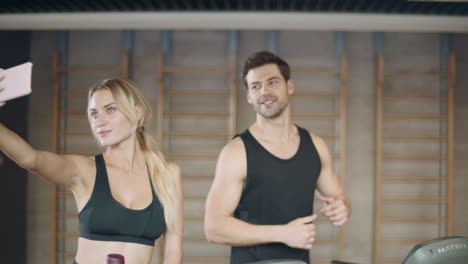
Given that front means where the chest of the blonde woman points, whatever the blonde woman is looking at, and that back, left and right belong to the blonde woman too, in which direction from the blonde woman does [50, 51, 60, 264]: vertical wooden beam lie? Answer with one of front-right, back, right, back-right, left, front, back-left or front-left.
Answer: back

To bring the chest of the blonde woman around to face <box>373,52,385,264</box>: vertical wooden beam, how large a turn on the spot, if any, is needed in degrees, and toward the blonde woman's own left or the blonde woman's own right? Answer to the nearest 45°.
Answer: approximately 135° to the blonde woman's own left

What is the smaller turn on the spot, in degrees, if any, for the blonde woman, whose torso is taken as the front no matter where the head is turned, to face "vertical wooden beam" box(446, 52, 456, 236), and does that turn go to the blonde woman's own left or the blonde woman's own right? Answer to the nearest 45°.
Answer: approximately 135° to the blonde woman's own left

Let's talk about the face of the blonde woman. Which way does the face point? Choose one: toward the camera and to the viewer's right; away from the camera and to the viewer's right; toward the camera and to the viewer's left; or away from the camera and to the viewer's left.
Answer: toward the camera and to the viewer's left

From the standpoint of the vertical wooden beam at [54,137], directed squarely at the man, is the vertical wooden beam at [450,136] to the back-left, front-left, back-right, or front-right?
front-left

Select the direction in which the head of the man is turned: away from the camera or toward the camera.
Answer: toward the camera

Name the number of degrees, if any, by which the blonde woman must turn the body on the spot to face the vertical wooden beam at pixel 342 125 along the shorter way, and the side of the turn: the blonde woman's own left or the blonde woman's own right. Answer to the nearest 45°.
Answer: approximately 135° to the blonde woman's own left

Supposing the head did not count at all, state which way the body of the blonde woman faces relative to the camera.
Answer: toward the camera
